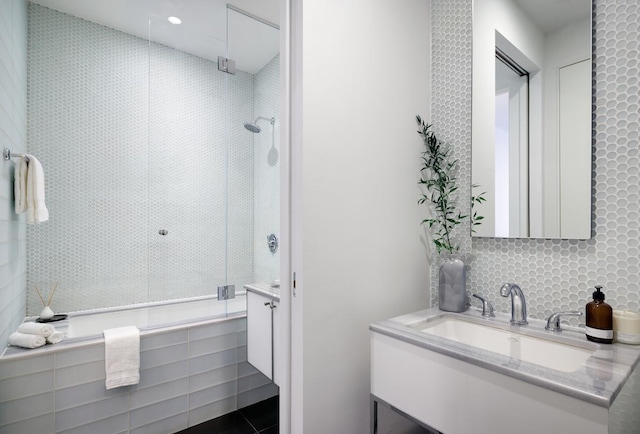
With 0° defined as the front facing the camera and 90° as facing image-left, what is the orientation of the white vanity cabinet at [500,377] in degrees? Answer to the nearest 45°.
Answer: approximately 45°

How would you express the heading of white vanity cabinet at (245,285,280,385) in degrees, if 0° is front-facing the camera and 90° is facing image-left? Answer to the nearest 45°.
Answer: approximately 45°

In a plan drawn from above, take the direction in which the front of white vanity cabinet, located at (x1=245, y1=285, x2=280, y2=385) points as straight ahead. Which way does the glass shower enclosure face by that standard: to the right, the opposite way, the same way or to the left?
to the left

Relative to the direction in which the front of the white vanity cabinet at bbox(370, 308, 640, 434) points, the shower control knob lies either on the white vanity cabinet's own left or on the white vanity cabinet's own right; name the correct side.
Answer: on the white vanity cabinet's own right

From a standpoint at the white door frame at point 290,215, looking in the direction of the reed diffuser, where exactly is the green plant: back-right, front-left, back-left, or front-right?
back-right
